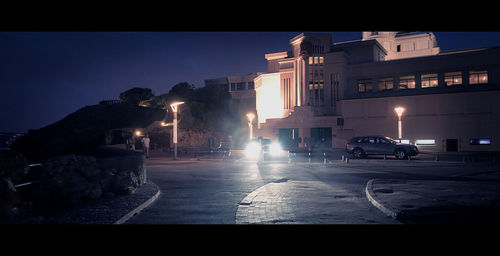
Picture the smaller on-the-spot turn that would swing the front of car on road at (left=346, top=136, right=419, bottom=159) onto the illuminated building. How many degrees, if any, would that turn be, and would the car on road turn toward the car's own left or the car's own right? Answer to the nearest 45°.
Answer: approximately 90° to the car's own left

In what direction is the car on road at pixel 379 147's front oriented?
to the viewer's right

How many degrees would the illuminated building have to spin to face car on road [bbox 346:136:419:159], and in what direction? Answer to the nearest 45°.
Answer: approximately 45° to its left

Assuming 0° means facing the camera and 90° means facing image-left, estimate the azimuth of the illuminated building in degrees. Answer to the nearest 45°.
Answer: approximately 45°

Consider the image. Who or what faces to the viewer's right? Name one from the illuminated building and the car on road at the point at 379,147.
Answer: the car on road

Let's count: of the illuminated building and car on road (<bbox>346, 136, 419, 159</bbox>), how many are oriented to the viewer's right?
1
